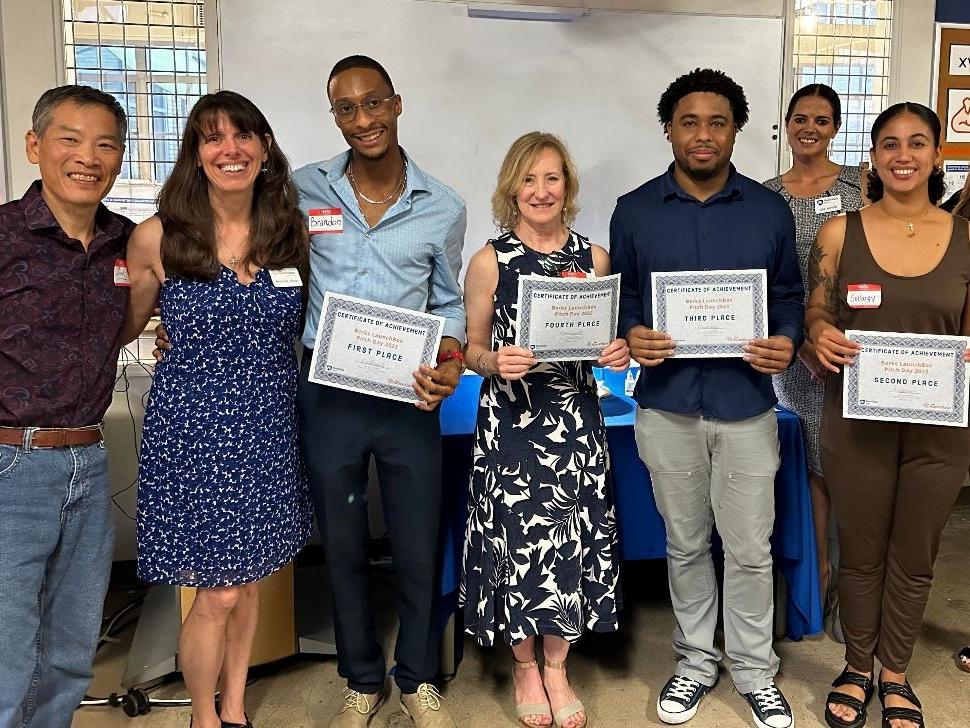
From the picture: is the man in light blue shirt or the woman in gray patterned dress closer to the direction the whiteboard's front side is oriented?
the man in light blue shirt

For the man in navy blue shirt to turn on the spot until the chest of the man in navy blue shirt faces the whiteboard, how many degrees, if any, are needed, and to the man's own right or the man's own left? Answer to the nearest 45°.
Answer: approximately 135° to the man's own right

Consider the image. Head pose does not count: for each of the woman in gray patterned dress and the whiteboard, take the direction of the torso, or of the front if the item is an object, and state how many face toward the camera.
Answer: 2
